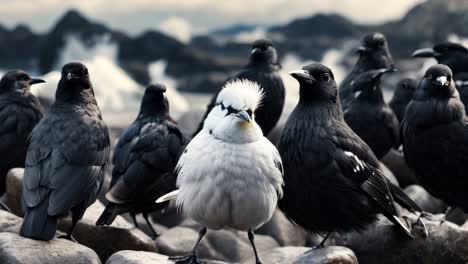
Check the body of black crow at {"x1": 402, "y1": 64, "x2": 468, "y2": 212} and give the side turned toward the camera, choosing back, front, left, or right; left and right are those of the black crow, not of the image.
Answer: front

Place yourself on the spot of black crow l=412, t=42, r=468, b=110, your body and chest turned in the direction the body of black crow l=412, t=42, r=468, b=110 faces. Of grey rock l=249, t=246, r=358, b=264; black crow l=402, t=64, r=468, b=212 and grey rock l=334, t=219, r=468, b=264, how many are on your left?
3

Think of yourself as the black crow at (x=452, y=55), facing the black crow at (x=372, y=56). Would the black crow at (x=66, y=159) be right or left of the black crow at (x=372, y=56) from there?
left

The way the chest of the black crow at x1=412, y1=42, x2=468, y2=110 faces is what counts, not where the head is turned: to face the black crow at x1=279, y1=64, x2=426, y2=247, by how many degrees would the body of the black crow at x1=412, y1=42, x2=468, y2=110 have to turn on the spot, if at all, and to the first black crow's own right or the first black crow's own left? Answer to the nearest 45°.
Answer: approximately 90° to the first black crow's own left

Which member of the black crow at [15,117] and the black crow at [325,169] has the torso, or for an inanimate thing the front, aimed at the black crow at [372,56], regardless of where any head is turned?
the black crow at [15,117]

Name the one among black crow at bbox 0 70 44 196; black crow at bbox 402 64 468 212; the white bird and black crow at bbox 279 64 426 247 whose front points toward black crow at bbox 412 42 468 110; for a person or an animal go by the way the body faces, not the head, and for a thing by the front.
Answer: black crow at bbox 0 70 44 196

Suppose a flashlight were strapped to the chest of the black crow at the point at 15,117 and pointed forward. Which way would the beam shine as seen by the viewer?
to the viewer's right

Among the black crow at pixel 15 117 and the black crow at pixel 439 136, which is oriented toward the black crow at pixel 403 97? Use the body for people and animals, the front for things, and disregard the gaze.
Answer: the black crow at pixel 15 117

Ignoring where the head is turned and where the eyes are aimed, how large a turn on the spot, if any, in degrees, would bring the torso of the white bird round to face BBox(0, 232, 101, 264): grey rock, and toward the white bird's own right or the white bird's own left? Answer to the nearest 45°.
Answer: approximately 90° to the white bird's own right

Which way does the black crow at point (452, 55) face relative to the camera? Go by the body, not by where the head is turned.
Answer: to the viewer's left

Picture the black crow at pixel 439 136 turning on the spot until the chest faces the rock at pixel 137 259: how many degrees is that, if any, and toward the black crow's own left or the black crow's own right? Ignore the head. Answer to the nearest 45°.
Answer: approximately 45° to the black crow's own right

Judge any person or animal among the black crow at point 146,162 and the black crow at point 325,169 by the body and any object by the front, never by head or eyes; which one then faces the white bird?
the black crow at point 325,169
